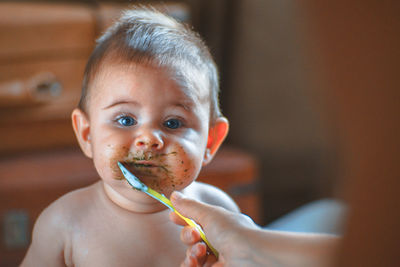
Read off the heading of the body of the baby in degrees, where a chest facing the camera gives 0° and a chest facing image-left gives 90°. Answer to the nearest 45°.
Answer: approximately 0°
